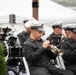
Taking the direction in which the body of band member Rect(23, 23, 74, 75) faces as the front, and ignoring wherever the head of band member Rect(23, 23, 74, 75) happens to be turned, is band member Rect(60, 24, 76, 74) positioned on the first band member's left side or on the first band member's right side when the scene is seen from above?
on the first band member's left side

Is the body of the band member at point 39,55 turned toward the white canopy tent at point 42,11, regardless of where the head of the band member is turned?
no

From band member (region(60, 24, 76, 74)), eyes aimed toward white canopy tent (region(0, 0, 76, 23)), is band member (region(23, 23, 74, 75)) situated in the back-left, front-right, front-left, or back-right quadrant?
back-left

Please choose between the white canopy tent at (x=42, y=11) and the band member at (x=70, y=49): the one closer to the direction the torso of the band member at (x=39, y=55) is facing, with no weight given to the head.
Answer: the band member

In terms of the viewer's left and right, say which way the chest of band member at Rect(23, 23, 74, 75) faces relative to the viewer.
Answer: facing the viewer and to the right of the viewer
